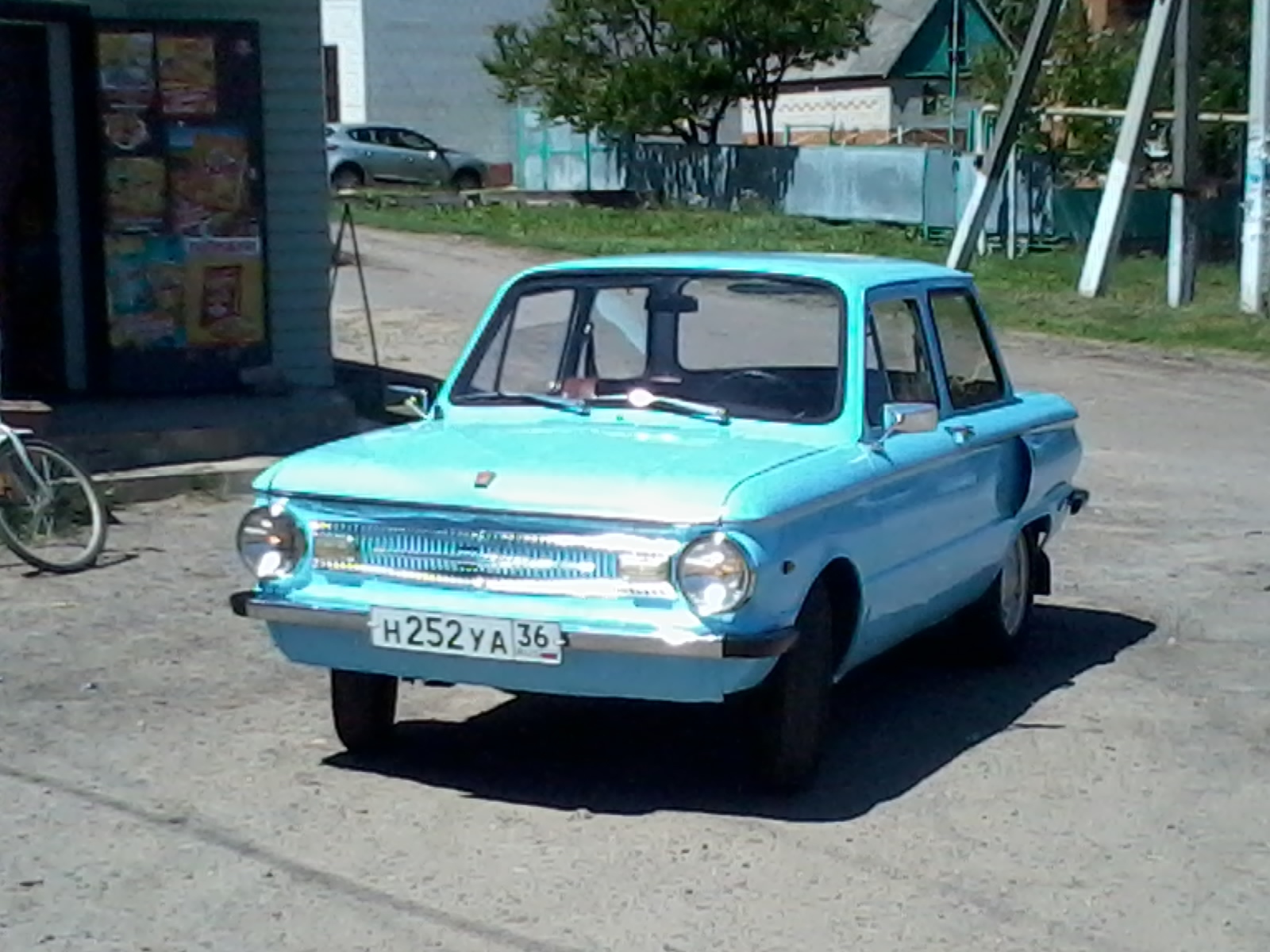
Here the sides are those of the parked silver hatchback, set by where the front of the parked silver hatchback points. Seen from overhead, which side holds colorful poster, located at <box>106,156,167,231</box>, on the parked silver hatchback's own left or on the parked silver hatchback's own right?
on the parked silver hatchback's own right

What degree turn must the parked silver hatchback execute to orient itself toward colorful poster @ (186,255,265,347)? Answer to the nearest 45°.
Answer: approximately 90° to its right

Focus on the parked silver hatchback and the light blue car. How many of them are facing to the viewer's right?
1

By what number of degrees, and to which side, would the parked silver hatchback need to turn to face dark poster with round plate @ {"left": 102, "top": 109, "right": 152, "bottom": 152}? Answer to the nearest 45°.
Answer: approximately 90° to its right

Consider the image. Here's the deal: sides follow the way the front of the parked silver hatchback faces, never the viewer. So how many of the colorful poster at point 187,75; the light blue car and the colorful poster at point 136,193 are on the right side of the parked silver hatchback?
3

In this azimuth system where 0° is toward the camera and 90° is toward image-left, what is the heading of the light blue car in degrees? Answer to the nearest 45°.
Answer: approximately 45°

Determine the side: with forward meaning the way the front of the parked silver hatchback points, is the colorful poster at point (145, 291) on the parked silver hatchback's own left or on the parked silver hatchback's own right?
on the parked silver hatchback's own right

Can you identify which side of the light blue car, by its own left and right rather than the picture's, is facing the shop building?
right

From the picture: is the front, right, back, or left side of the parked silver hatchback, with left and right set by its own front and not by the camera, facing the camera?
right

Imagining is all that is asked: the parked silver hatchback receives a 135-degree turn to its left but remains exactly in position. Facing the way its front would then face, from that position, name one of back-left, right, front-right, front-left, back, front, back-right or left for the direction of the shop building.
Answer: back-left

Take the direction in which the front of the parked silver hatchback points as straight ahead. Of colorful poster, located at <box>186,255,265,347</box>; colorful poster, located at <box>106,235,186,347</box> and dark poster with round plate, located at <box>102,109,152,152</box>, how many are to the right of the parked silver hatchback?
3
